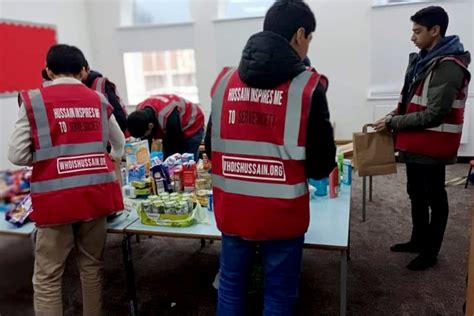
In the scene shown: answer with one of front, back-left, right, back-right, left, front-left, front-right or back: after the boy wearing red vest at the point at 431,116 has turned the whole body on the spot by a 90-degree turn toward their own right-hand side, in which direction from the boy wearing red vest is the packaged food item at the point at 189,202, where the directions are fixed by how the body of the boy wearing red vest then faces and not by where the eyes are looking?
back-left

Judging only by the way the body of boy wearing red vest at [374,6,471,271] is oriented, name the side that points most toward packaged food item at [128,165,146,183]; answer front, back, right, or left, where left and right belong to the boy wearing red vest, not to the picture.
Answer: front

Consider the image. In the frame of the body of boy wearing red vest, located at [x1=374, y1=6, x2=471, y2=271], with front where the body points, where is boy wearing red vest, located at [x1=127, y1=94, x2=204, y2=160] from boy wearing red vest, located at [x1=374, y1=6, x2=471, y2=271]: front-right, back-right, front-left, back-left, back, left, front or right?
front

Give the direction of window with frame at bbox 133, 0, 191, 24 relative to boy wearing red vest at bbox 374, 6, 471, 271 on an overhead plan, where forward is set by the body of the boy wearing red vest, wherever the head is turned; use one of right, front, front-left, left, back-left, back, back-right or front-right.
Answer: front-right

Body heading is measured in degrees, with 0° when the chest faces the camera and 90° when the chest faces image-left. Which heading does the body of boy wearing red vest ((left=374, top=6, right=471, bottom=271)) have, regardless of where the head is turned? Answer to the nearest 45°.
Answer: approximately 90°

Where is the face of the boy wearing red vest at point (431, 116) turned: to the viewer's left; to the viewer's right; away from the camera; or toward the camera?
to the viewer's left

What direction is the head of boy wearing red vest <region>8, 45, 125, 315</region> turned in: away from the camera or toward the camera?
away from the camera

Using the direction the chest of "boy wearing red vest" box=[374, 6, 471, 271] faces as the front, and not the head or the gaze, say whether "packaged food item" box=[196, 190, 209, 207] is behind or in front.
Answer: in front

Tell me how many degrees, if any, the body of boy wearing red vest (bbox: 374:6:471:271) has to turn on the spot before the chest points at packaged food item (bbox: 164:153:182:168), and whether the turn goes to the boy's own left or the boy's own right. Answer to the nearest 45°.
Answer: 0° — they already face it

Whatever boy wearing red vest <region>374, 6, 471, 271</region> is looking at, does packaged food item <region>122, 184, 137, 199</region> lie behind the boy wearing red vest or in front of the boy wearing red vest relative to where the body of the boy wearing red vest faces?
in front

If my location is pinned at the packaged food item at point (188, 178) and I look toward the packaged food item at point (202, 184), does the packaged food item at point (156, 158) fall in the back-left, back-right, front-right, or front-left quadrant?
back-left

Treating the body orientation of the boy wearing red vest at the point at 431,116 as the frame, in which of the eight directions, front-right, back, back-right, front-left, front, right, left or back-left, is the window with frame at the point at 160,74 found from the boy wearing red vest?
front-right

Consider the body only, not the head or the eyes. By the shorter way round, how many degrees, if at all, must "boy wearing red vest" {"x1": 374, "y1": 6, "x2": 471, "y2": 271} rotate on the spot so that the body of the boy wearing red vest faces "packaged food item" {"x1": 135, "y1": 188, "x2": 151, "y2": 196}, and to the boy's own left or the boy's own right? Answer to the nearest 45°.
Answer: approximately 45° to the boy's own left

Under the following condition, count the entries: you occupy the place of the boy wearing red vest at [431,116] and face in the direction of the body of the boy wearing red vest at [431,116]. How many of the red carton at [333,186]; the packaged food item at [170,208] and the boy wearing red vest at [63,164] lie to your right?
0

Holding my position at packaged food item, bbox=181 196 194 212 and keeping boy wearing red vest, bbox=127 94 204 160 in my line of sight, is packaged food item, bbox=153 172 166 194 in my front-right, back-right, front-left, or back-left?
front-left
